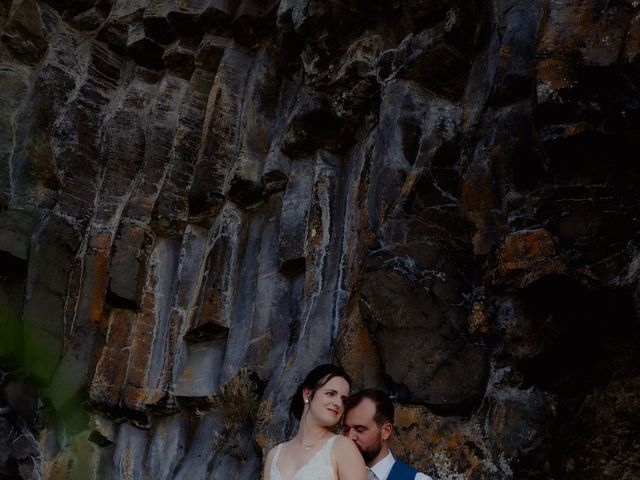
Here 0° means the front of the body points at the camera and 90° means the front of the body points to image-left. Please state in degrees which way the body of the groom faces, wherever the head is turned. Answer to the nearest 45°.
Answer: approximately 45°
